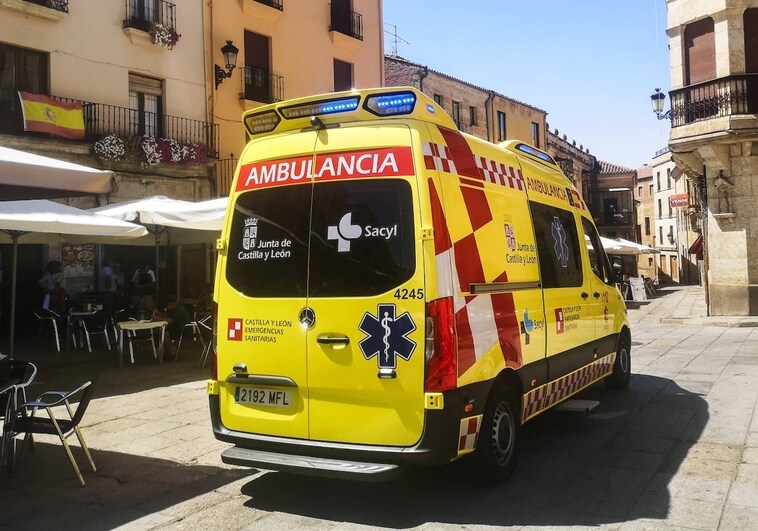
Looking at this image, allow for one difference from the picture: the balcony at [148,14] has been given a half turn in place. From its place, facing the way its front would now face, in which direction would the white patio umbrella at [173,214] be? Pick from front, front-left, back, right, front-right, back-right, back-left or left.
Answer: back-left

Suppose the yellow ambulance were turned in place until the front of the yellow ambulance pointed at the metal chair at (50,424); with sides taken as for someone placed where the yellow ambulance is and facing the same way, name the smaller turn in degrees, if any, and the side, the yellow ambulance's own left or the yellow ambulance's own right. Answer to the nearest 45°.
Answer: approximately 135° to the yellow ambulance's own left

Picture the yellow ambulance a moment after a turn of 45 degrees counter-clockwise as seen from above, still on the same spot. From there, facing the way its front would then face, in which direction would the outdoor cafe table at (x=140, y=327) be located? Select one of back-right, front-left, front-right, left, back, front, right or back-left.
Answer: front-left

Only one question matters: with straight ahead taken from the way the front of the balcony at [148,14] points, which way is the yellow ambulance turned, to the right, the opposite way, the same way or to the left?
to the left

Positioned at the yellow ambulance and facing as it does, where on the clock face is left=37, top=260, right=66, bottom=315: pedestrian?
The pedestrian is roughly at 9 o'clock from the yellow ambulance.

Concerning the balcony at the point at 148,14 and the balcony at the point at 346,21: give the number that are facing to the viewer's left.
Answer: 0

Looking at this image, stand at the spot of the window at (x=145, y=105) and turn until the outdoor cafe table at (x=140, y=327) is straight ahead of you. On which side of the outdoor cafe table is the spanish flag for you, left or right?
right

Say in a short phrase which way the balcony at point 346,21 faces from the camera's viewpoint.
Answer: facing the viewer and to the right of the viewer

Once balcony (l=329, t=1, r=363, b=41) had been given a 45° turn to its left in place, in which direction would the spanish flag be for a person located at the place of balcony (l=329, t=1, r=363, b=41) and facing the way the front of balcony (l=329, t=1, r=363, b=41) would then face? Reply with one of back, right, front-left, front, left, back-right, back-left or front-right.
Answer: back-right

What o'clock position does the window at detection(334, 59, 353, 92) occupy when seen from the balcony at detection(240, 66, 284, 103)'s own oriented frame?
The window is roughly at 9 o'clock from the balcony.
